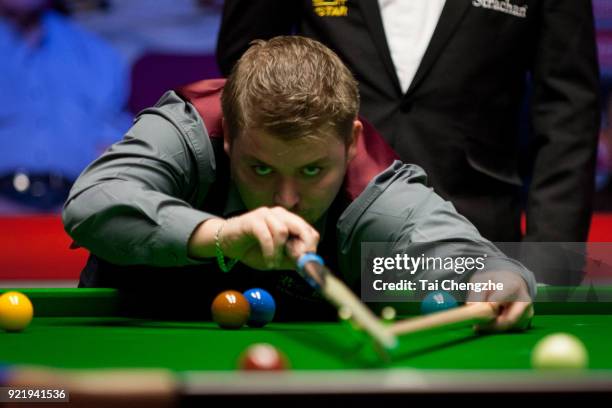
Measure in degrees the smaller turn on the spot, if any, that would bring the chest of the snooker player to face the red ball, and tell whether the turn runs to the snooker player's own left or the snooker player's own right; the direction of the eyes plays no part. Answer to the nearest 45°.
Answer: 0° — they already face it

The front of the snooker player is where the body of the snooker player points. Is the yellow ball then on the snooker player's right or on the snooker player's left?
on the snooker player's right

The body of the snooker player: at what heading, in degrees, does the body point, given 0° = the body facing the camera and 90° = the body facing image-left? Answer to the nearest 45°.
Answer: approximately 0°

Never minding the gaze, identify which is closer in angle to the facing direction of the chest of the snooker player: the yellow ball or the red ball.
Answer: the red ball

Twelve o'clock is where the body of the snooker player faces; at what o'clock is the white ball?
The white ball is roughly at 11 o'clock from the snooker player.

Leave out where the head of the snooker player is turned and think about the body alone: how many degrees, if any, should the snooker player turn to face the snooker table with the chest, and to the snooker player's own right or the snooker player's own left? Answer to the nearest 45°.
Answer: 0° — they already face it
